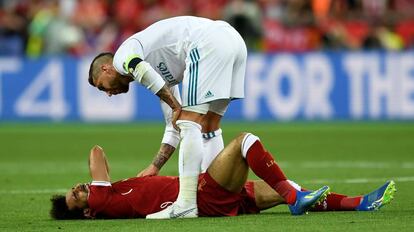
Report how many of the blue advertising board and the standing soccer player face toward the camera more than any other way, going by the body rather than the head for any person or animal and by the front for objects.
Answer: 1

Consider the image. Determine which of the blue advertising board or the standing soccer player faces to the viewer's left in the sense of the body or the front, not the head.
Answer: the standing soccer player

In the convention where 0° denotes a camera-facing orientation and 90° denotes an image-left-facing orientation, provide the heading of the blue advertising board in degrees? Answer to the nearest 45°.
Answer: approximately 0°

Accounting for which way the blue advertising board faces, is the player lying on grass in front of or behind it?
in front

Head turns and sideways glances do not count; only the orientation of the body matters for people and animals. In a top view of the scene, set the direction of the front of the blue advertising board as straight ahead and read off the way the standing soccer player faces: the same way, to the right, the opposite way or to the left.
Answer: to the right

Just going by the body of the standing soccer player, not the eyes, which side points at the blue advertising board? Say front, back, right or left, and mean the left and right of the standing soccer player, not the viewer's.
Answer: right

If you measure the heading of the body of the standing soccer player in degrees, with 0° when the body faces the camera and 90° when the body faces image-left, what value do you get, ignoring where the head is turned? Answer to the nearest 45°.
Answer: approximately 90°

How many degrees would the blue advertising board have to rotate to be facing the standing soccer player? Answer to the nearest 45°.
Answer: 0° — it already faces them

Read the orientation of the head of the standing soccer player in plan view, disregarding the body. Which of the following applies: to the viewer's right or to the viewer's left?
to the viewer's left
